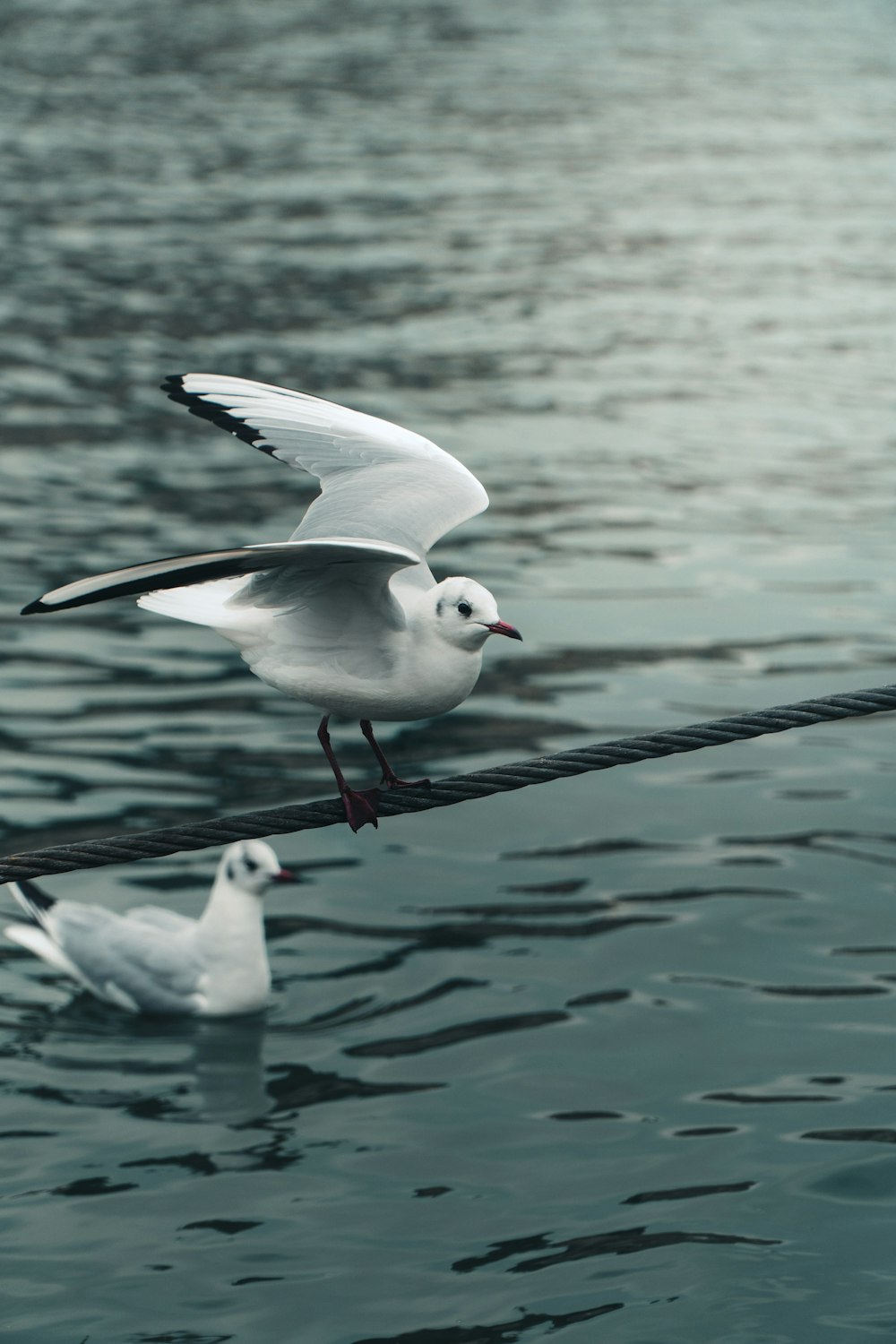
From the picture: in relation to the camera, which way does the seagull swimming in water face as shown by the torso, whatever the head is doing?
to the viewer's right

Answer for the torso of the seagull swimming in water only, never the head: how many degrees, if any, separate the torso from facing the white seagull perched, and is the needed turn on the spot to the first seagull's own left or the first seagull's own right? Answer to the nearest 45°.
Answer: approximately 90° to the first seagull's own right

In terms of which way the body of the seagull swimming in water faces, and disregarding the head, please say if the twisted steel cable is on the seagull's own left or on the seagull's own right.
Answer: on the seagull's own right
